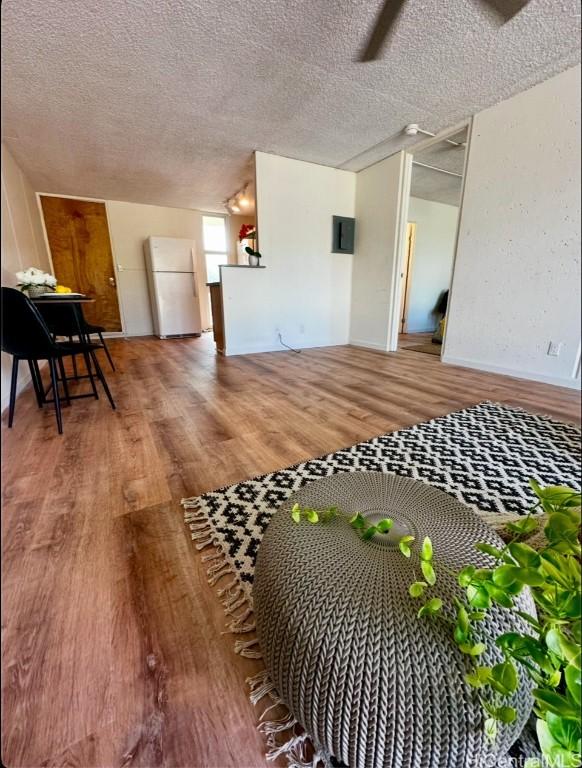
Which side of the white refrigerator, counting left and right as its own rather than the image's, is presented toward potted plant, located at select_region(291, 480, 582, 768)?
front

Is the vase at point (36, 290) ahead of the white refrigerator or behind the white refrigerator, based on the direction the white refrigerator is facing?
ahead

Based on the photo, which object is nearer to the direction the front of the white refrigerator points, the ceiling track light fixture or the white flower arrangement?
the white flower arrangement

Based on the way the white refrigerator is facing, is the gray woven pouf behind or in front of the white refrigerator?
in front

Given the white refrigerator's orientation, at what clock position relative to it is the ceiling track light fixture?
The ceiling track light fixture is roughly at 10 o'clock from the white refrigerator.

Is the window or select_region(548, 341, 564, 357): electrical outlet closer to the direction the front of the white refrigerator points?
the electrical outlet

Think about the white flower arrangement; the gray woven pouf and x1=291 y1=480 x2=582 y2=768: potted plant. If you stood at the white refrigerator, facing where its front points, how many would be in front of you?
3

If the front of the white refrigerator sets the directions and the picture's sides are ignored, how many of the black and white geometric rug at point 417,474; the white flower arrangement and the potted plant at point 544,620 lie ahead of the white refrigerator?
3

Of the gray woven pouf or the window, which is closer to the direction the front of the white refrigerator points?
the gray woven pouf

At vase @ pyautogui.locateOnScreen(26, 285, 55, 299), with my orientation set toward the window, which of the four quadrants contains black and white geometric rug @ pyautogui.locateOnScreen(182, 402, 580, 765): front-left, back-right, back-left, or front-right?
back-right

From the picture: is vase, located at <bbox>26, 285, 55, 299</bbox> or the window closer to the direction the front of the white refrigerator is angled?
the vase

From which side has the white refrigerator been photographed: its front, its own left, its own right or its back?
front

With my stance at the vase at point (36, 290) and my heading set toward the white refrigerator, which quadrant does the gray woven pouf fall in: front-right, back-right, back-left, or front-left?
back-right

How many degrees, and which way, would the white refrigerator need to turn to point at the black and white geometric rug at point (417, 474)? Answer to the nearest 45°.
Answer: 0° — it already faces it
